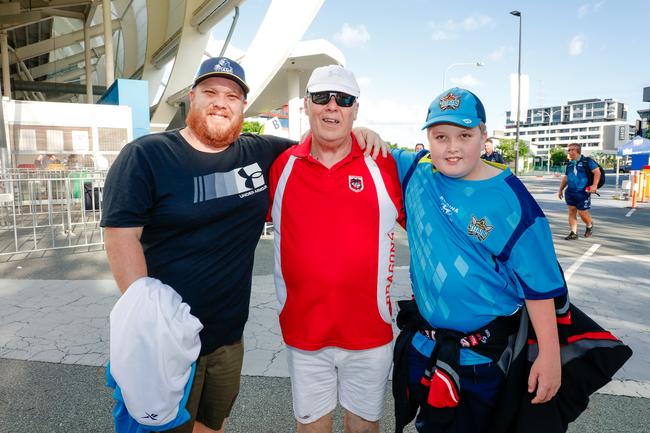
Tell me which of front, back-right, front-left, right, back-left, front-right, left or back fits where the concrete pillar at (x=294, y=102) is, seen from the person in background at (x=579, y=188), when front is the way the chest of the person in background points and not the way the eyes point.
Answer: right

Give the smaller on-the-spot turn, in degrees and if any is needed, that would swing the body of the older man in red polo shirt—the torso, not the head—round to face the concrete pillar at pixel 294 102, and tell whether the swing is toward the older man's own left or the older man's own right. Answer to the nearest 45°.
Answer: approximately 180°

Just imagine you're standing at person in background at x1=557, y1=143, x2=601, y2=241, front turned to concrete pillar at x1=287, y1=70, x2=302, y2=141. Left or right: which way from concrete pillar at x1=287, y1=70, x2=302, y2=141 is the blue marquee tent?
right

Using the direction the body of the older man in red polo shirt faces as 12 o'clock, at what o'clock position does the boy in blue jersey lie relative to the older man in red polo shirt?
The boy in blue jersey is roughly at 10 o'clock from the older man in red polo shirt.

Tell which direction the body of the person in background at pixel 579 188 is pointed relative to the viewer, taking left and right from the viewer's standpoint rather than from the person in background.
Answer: facing the viewer and to the left of the viewer

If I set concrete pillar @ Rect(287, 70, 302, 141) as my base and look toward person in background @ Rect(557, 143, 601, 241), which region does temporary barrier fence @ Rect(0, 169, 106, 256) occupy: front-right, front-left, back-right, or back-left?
front-right

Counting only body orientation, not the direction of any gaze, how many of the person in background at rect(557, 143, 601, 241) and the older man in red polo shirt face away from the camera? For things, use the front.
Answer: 0

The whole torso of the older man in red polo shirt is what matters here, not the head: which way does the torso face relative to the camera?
toward the camera

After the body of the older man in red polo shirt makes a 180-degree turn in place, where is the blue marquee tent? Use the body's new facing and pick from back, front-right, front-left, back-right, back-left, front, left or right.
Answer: front-right

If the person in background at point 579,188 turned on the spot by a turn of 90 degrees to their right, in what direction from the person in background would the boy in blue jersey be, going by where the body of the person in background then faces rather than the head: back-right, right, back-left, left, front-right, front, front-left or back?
back-left

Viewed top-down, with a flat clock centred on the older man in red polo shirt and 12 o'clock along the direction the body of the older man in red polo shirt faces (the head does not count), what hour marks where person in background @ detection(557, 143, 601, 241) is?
The person in background is roughly at 7 o'clock from the older man in red polo shirt.

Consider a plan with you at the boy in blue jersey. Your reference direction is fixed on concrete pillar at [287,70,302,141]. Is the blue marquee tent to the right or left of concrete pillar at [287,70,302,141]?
right
